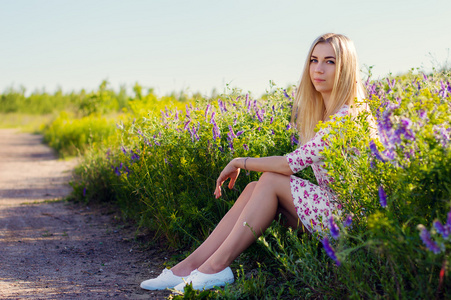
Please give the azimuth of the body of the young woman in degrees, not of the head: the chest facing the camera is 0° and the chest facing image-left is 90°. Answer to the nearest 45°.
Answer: approximately 90°

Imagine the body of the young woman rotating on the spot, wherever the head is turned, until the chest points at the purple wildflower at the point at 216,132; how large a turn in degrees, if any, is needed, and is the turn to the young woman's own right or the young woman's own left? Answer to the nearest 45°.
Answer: approximately 45° to the young woman's own right

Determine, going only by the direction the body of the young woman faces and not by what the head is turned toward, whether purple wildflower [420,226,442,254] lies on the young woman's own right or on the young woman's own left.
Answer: on the young woman's own left

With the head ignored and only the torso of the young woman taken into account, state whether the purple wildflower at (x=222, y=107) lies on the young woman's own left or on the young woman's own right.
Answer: on the young woman's own right

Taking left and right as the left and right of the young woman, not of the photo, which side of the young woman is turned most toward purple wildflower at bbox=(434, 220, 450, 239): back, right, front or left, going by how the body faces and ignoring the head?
left

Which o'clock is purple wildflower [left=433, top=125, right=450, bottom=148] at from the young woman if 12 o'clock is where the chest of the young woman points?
The purple wildflower is roughly at 8 o'clock from the young woman.

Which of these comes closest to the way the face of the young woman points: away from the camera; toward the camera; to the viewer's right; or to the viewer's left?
toward the camera
